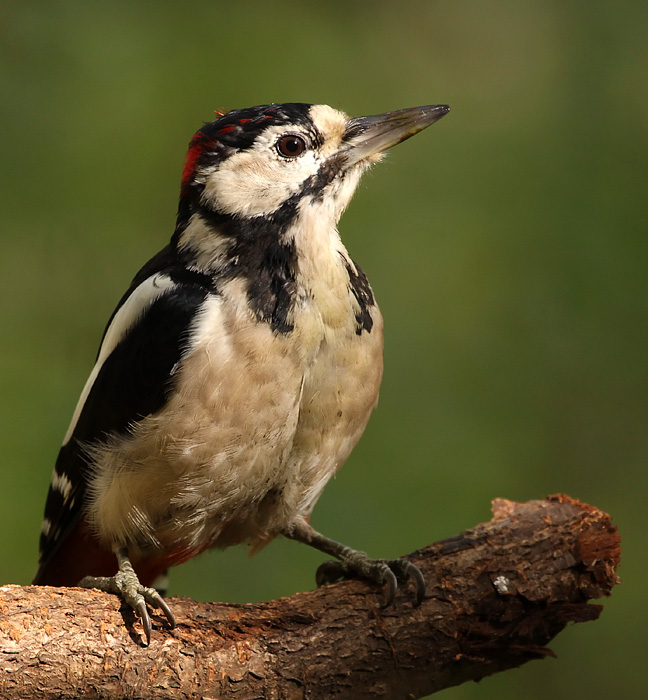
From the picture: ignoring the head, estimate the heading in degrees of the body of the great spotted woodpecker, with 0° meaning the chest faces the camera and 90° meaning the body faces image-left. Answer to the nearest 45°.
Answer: approximately 315°
